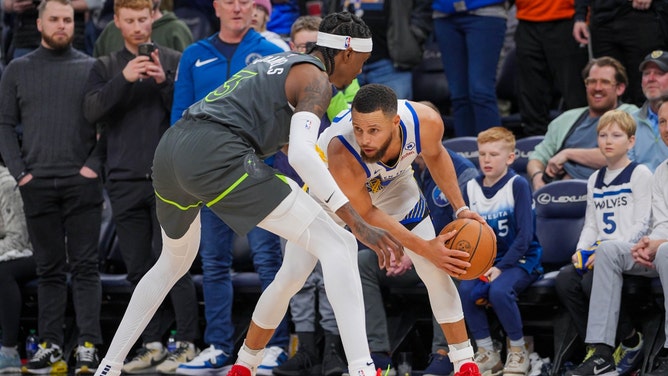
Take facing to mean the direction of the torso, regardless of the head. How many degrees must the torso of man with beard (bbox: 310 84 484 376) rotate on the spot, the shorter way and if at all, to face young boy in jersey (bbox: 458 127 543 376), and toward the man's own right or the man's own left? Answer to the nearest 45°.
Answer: approximately 180°

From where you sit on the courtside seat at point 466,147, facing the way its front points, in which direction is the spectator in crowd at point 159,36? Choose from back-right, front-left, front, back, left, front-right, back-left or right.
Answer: right

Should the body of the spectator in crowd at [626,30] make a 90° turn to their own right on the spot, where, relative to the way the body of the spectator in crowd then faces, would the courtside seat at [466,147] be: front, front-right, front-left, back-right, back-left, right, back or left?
front-left

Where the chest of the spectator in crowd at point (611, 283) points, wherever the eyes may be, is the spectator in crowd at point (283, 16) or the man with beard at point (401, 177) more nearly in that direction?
the man with beard

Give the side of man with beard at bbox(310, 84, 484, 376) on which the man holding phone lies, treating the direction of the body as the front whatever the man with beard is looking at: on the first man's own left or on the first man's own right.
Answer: on the first man's own right

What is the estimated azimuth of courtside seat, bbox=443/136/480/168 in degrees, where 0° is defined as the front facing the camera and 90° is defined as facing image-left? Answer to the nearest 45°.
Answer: approximately 0°

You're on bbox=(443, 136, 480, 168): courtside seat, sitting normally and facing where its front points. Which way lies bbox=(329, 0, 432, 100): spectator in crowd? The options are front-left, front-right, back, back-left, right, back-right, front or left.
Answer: back-right

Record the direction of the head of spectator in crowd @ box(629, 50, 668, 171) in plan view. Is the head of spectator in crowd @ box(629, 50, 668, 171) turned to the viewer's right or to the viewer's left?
to the viewer's left

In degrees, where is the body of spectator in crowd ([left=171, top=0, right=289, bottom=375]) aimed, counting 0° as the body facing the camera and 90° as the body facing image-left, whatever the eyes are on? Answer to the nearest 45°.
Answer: approximately 0°

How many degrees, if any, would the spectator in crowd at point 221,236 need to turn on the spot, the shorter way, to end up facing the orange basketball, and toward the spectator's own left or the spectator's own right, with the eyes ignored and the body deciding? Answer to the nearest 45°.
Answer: approximately 45° to the spectator's own left
